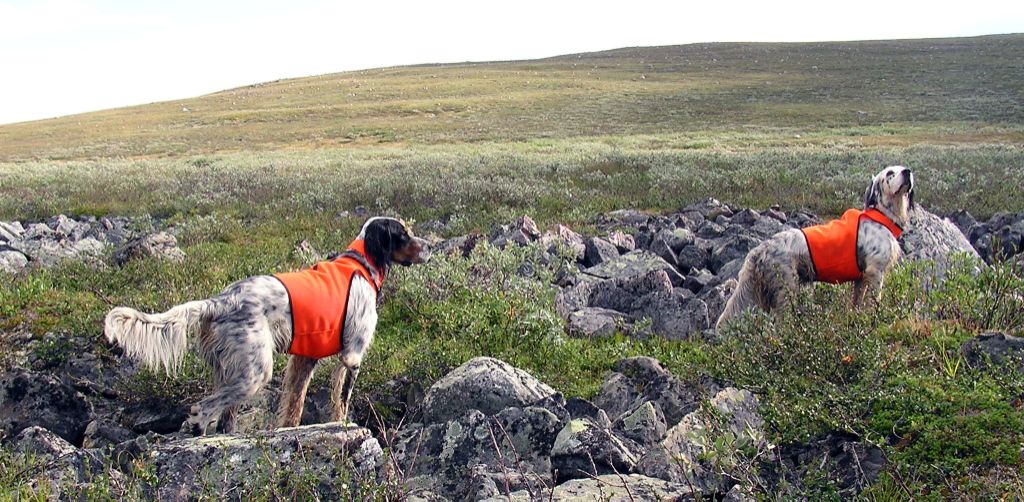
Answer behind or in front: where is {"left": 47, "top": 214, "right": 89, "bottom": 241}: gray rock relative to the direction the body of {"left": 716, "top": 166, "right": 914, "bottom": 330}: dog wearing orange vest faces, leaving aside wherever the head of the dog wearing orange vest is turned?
behind

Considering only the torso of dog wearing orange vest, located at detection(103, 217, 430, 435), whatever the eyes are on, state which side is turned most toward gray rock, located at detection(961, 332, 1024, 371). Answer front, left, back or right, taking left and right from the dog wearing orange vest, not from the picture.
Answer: front

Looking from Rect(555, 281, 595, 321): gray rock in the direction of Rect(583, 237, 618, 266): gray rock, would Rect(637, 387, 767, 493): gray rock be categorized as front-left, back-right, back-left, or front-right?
back-right

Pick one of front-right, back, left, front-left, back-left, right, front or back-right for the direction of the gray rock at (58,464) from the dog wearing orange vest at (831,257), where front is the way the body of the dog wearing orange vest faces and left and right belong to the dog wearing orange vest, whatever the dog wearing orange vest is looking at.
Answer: back-right

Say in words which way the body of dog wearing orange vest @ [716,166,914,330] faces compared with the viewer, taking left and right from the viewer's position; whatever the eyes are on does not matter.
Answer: facing to the right of the viewer

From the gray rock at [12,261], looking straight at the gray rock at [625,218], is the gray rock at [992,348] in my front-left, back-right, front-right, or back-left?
front-right

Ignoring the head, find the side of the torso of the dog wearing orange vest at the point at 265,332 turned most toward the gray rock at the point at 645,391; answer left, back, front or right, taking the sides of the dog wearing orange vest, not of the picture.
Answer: front

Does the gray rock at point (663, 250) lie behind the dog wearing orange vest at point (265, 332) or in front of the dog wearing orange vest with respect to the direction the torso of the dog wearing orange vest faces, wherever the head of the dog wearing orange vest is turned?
in front

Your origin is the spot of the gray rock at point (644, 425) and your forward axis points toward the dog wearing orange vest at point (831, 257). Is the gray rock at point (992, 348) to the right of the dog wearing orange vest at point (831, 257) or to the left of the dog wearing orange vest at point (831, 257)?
right

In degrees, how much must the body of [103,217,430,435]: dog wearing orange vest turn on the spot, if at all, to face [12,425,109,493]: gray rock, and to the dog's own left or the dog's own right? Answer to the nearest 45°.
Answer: approximately 135° to the dog's own right

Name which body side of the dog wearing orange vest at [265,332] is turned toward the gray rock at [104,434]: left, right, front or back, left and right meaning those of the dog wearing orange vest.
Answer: back

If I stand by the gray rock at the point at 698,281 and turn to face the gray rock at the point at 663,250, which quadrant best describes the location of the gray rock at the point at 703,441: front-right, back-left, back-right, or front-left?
back-left

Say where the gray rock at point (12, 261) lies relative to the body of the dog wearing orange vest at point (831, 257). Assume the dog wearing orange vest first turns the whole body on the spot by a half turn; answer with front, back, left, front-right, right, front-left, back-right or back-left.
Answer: front

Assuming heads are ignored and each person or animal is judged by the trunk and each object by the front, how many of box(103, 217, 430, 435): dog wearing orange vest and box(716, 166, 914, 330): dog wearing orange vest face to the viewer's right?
2

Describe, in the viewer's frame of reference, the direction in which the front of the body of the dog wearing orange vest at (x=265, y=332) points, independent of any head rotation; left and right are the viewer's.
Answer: facing to the right of the viewer

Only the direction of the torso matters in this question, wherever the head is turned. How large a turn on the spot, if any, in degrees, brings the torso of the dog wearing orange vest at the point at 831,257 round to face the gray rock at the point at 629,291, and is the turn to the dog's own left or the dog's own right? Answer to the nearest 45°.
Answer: approximately 180°
